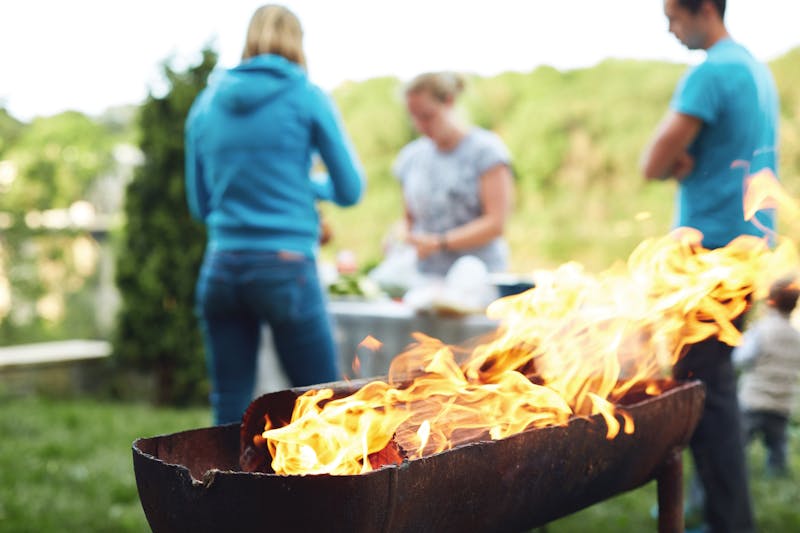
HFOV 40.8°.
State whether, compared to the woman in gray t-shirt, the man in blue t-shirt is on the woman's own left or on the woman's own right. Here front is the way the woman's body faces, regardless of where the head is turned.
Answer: on the woman's own left

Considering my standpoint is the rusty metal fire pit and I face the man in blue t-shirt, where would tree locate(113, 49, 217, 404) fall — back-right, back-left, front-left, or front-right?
front-left

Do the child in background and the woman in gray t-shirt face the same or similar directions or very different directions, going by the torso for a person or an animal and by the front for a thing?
very different directions

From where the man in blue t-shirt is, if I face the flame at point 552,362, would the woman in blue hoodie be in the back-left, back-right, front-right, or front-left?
front-right

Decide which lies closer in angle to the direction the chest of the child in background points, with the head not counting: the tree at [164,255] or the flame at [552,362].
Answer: the tree

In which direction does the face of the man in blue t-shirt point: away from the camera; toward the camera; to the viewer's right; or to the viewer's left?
to the viewer's left

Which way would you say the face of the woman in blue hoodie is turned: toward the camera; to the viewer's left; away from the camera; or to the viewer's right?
away from the camera

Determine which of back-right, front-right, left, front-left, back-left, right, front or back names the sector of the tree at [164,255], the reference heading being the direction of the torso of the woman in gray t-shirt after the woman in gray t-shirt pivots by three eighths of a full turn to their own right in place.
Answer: front-left

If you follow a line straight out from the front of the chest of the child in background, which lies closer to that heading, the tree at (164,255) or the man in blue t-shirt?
the tree

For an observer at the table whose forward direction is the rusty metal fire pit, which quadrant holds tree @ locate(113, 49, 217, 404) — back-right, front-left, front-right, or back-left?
back-right
